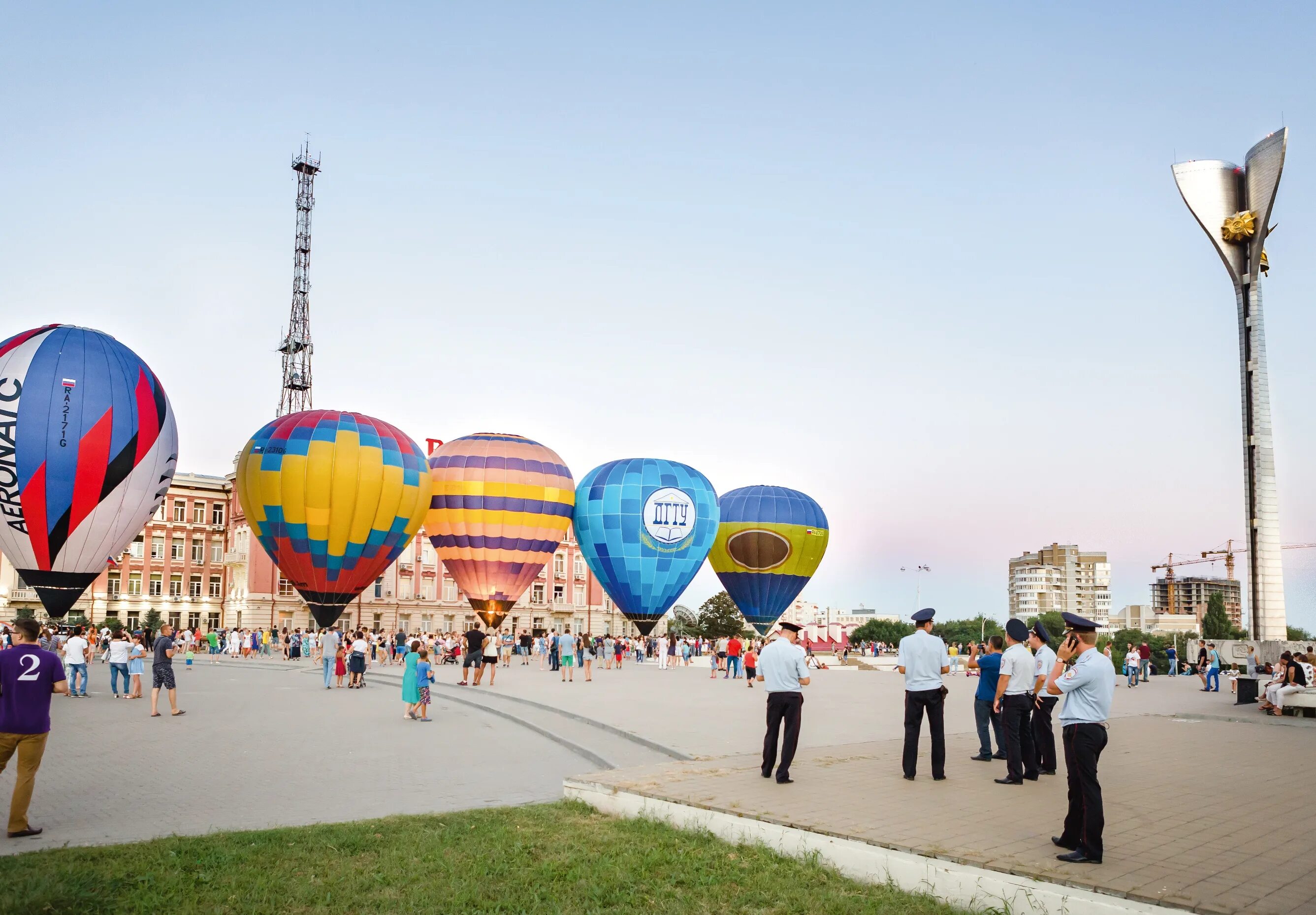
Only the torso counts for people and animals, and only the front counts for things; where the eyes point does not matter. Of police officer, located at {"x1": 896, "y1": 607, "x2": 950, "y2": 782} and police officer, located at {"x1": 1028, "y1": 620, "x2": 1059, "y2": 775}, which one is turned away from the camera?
police officer, located at {"x1": 896, "y1": 607, "x2": 950, "y2": 782}

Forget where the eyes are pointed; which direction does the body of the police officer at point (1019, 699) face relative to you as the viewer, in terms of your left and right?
facing away from the viewer and to the left of the viewer

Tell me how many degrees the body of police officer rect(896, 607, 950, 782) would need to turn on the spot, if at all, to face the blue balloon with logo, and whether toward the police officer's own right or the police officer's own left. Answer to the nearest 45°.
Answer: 0° — they already face it

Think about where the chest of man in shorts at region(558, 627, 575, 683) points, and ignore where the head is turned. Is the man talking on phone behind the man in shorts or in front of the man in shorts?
behind

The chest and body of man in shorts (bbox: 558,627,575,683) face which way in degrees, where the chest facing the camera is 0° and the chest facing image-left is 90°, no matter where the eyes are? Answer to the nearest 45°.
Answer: approximately 180°

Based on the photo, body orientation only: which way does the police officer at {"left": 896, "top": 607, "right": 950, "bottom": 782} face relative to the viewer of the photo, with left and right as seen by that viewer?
facing away from the viewer

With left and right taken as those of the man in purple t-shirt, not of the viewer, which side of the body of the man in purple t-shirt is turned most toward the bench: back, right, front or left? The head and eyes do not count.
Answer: right

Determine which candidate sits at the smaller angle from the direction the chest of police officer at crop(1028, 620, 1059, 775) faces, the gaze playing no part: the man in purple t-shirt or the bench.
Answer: the man in purple t-shirt

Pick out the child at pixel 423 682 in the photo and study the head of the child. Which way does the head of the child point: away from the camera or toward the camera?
away from the camera

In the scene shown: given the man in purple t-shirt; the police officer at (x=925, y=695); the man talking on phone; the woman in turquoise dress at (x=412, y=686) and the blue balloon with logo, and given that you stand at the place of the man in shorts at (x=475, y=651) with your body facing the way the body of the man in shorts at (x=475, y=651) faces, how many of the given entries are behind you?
4

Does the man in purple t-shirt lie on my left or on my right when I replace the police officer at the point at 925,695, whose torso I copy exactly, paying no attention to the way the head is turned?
on my left
